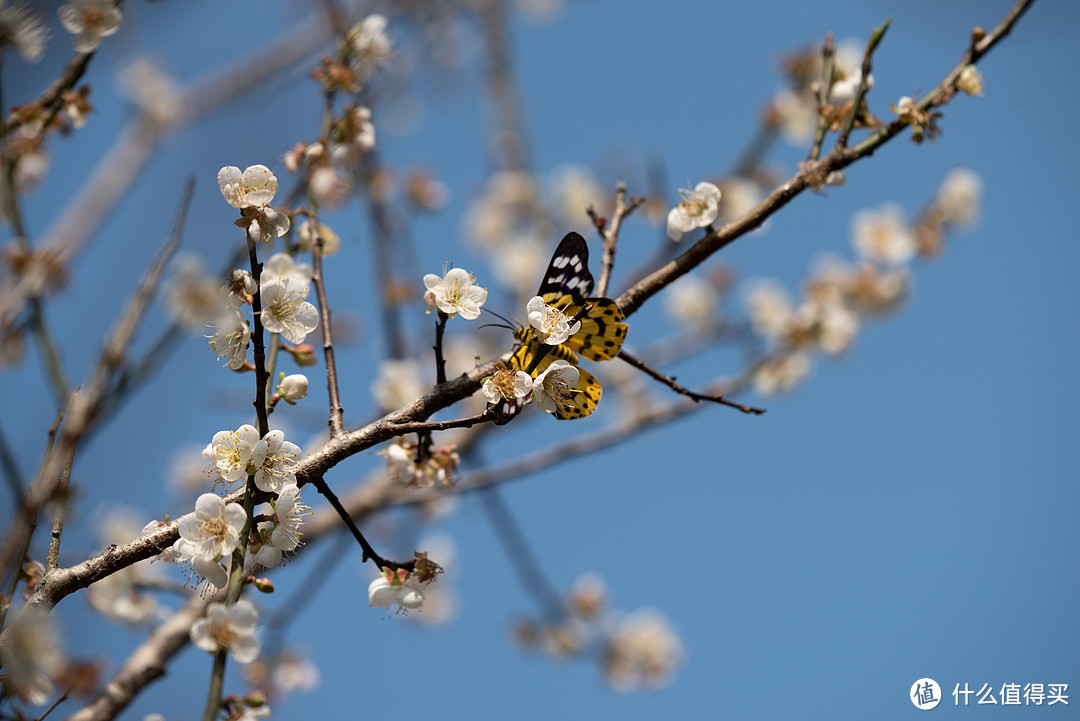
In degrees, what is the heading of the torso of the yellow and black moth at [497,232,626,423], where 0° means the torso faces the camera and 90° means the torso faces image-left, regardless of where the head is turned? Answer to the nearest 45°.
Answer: approximately 90°

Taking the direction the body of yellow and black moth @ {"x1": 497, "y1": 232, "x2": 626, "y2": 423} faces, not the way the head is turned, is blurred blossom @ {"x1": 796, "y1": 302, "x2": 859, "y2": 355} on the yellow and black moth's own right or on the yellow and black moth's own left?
on the yellow and black moth's own right
